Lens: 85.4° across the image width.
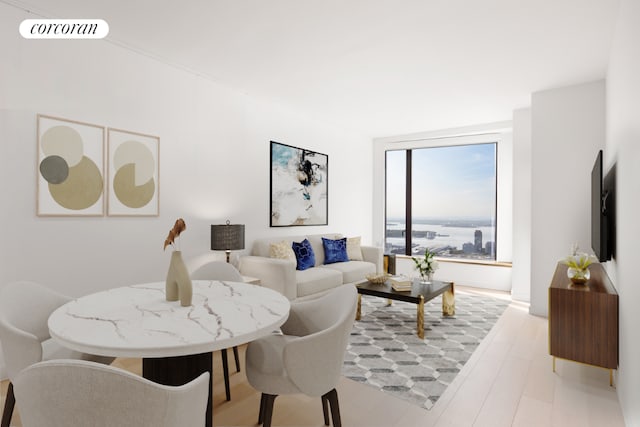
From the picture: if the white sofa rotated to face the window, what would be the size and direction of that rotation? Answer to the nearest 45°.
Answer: approximately 90° to its left

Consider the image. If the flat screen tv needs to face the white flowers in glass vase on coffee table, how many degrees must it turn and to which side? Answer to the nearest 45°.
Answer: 0° — it already faces it

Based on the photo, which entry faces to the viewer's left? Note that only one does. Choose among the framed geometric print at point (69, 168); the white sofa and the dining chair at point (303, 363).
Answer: the dining chair

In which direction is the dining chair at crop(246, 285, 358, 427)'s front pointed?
to the viewer's left

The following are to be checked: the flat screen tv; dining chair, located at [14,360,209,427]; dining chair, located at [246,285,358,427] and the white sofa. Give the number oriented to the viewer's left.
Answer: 2

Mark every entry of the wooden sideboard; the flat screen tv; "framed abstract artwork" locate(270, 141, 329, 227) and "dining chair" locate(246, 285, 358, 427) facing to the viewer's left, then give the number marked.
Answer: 3

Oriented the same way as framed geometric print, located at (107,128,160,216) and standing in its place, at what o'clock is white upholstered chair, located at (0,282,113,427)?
The white upholstered chair is roughly at 2 o'clock from the framed geometric print.

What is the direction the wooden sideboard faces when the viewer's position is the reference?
facing to the left of the viewer

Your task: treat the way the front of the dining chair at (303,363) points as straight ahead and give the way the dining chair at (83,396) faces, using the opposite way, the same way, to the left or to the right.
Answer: to the right

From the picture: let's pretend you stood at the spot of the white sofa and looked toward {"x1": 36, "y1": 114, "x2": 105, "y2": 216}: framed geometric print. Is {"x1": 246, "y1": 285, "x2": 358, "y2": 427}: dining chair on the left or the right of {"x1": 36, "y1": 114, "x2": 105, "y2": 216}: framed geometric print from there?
left

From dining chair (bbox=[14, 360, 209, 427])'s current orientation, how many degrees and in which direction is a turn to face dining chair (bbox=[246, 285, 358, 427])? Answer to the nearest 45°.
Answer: approximately 45° to its right

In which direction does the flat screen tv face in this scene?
to the viewer's left

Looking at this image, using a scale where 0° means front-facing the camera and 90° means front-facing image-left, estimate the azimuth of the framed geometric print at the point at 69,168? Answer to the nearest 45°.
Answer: approximately 315°

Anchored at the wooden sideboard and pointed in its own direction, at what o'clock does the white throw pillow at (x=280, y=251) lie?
The white throw pillow is roughly at 12 o'clock from the wooden sideboard.

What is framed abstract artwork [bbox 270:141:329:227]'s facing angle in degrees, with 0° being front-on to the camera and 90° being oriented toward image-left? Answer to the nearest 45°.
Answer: approximately 315°

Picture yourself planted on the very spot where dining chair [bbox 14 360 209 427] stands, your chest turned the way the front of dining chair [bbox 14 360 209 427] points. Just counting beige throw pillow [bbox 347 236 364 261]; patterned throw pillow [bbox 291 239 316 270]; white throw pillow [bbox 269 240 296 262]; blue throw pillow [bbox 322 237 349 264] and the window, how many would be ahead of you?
5

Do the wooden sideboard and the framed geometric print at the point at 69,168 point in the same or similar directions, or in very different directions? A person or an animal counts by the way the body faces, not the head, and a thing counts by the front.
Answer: very different directions
